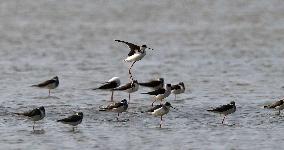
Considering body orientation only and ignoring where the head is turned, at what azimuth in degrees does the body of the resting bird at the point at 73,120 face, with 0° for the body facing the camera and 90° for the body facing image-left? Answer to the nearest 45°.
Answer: approximately 270°

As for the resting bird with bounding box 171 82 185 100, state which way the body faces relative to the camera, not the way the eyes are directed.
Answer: to the viewer's right

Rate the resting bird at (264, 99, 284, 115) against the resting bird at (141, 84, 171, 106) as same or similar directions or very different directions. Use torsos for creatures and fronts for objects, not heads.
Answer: same or similar directions

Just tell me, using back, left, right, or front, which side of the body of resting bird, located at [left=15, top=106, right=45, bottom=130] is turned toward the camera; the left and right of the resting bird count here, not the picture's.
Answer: right
